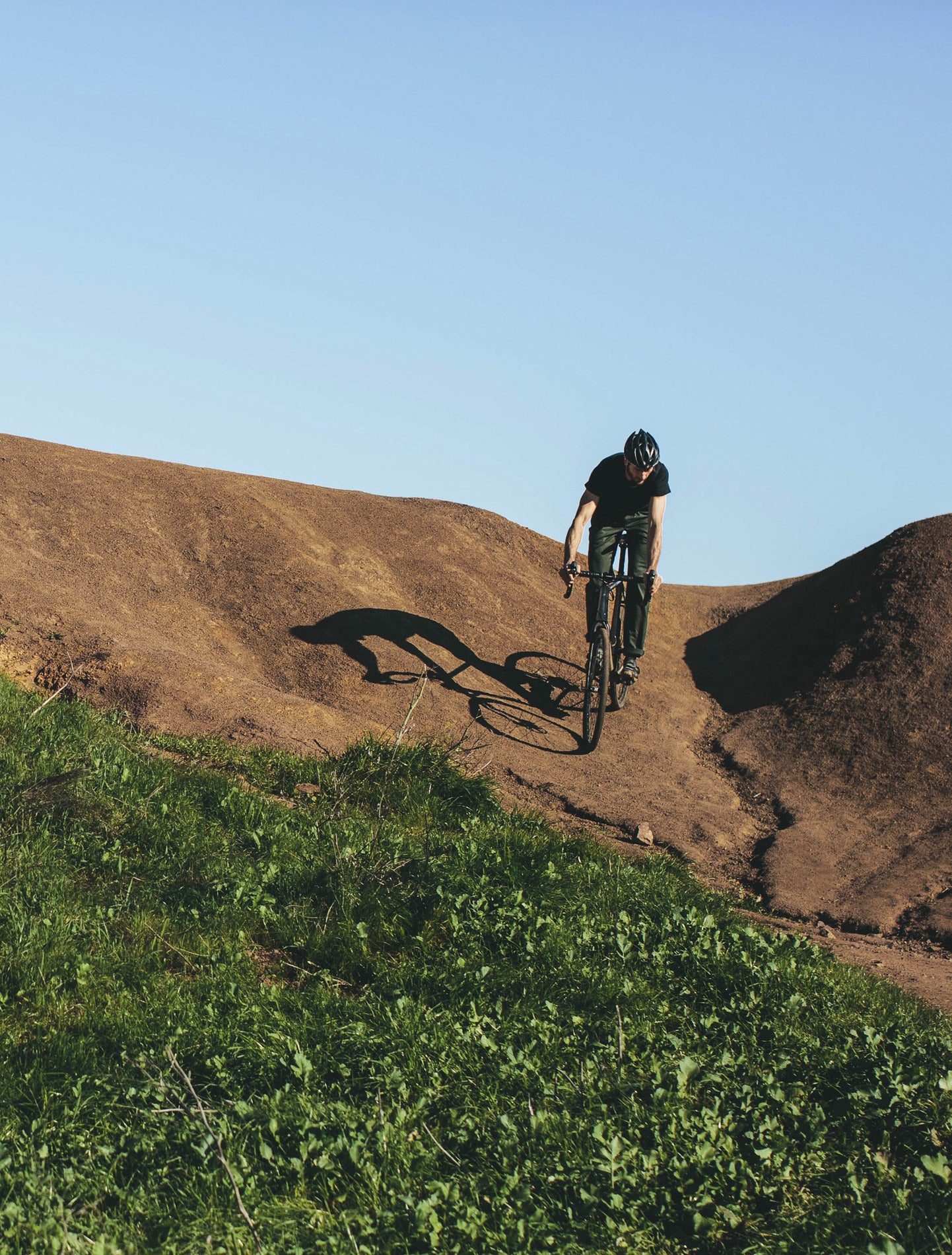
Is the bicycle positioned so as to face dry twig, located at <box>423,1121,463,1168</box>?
yes

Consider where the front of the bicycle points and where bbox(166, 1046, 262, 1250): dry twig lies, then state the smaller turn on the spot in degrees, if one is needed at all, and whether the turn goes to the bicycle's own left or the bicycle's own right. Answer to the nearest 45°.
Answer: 0° — it already faces it

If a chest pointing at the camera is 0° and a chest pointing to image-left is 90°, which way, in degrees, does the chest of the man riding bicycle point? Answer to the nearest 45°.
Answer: approximately 0°

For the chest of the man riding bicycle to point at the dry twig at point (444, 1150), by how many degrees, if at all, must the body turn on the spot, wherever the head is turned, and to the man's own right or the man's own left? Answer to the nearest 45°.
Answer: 0° — they already face it

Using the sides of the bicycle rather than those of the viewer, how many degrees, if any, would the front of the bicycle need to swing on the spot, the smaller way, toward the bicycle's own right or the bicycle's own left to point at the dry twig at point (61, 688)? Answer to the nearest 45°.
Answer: approximately 45° to the bicycle's own right

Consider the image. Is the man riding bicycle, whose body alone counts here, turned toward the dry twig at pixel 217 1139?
yes
